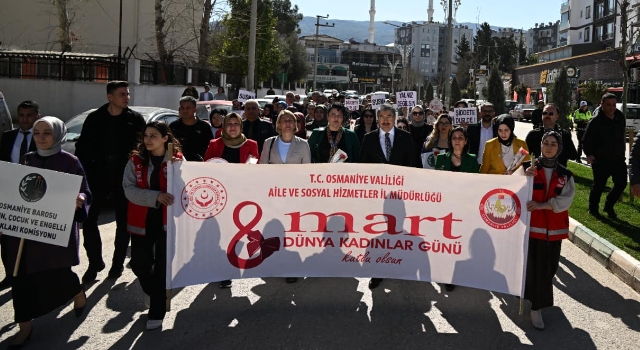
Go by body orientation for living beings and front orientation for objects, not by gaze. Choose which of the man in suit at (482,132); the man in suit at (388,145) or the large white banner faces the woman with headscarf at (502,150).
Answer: the man in suit at (482,132)

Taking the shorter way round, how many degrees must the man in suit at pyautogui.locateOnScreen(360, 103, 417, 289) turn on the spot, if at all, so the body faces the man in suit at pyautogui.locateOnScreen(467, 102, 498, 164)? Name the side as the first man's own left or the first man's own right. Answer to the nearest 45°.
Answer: approximately 135° to the first man's own left

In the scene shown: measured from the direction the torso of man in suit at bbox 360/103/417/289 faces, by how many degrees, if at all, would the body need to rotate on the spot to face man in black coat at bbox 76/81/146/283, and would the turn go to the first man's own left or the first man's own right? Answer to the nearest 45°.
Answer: approximately 90° to the first man's own right

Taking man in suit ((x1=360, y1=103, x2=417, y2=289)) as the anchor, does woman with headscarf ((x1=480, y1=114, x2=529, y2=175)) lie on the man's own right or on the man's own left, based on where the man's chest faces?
on the man's own left

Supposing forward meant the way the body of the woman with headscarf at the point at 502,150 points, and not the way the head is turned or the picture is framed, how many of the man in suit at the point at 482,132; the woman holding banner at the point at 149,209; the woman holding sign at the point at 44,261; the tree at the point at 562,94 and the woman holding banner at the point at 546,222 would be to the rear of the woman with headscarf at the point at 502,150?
2

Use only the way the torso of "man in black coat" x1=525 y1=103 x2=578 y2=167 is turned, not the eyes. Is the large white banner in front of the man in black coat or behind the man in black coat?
in front

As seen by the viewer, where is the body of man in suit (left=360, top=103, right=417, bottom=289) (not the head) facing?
toward the camera

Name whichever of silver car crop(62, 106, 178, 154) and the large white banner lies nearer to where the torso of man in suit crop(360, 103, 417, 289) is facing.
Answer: the large white banner

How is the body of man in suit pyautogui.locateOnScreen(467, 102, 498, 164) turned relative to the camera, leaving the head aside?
toward the camera

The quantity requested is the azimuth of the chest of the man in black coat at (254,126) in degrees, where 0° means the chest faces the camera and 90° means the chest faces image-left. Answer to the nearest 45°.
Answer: approximately 0°

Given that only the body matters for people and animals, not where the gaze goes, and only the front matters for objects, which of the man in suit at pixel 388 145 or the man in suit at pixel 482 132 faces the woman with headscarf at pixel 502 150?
the man in suit at pixel 482 132

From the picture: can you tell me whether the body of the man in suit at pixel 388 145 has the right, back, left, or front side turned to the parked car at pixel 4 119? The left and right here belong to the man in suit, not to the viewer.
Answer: right

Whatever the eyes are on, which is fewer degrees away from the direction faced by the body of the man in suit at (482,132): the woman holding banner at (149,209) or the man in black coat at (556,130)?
the woman holding banner

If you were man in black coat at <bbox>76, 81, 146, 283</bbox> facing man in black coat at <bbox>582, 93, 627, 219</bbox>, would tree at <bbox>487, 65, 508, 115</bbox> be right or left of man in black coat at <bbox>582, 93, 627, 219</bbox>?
left

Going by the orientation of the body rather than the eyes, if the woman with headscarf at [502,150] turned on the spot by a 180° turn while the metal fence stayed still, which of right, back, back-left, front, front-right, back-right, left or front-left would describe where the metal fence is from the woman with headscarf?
front-left
